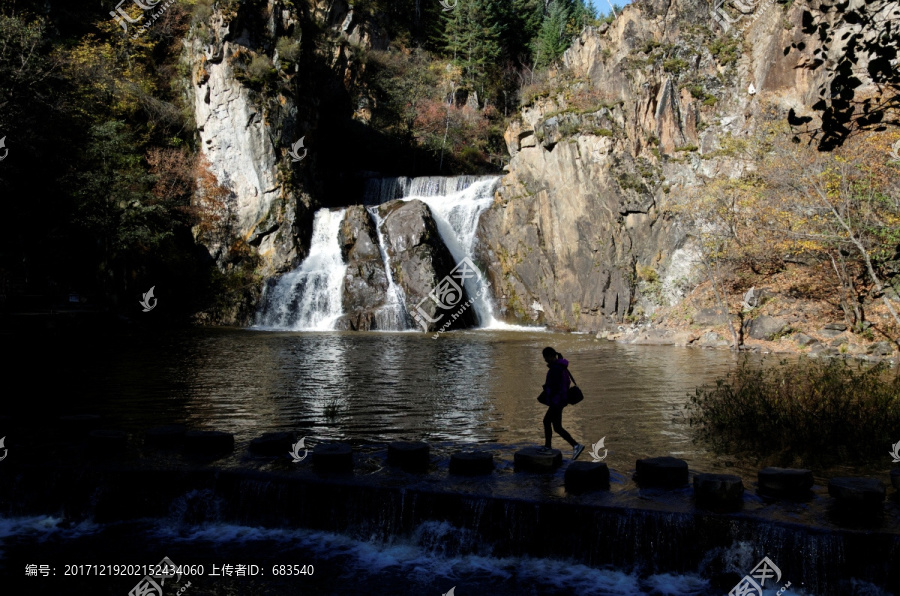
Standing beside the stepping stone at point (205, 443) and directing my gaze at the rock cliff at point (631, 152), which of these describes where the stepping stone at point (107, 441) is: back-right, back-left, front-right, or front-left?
back-left

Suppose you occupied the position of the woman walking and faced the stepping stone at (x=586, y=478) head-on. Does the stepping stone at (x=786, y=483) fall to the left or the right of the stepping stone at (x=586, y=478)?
left

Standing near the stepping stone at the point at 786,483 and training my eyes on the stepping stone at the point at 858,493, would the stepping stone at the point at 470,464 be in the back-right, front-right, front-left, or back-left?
back-right

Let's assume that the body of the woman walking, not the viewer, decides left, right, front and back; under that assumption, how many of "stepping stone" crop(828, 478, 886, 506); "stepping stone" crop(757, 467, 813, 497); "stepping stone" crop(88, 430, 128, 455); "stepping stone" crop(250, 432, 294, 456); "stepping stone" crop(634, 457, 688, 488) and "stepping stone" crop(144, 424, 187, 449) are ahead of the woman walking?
3
